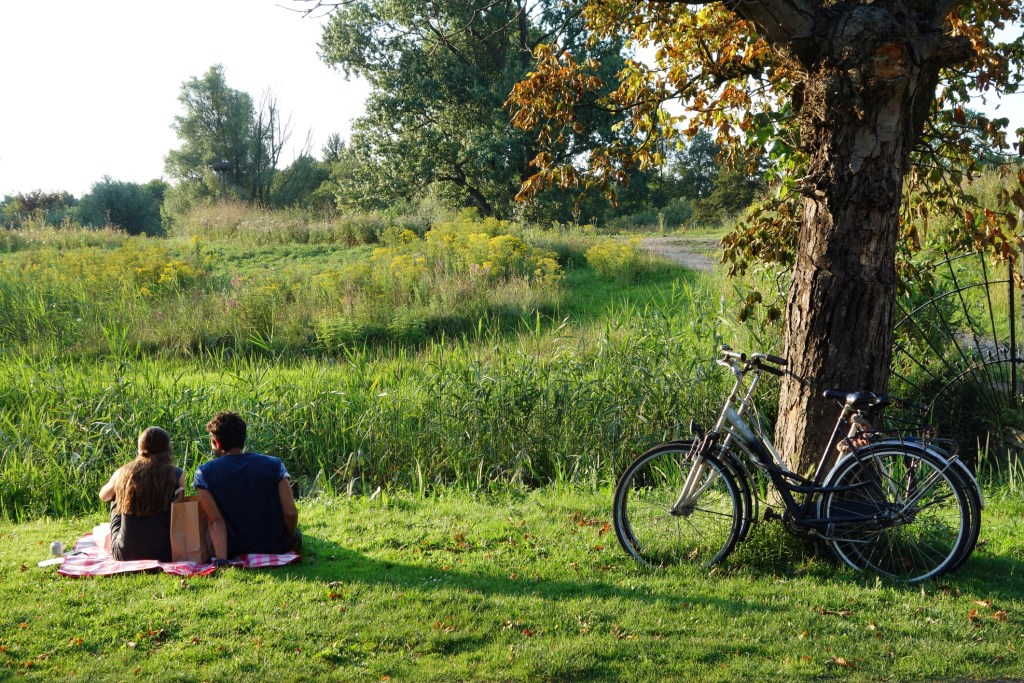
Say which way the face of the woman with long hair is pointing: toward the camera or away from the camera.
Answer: away from the camera

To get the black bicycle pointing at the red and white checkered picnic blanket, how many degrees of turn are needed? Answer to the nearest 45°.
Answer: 0° — it already faces it

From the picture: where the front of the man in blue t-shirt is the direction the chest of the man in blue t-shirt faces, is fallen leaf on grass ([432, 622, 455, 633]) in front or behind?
behind

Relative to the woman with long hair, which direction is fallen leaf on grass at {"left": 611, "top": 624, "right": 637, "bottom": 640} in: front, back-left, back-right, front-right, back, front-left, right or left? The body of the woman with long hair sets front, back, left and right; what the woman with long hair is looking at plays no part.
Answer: back-right

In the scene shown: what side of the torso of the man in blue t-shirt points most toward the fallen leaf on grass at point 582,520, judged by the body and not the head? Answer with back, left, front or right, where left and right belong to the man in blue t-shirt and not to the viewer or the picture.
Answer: right

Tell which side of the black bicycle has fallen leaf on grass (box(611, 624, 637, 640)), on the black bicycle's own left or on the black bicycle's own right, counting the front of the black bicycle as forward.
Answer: on the black bicycle's own left

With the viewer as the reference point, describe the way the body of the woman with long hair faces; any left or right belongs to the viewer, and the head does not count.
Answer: facing away from the viewer

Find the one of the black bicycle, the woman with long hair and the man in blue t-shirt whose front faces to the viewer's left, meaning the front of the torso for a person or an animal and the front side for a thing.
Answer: the black bicycle

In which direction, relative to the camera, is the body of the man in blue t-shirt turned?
away from the camera

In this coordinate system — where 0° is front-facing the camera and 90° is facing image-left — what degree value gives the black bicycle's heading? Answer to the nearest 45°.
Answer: approximately 90°
